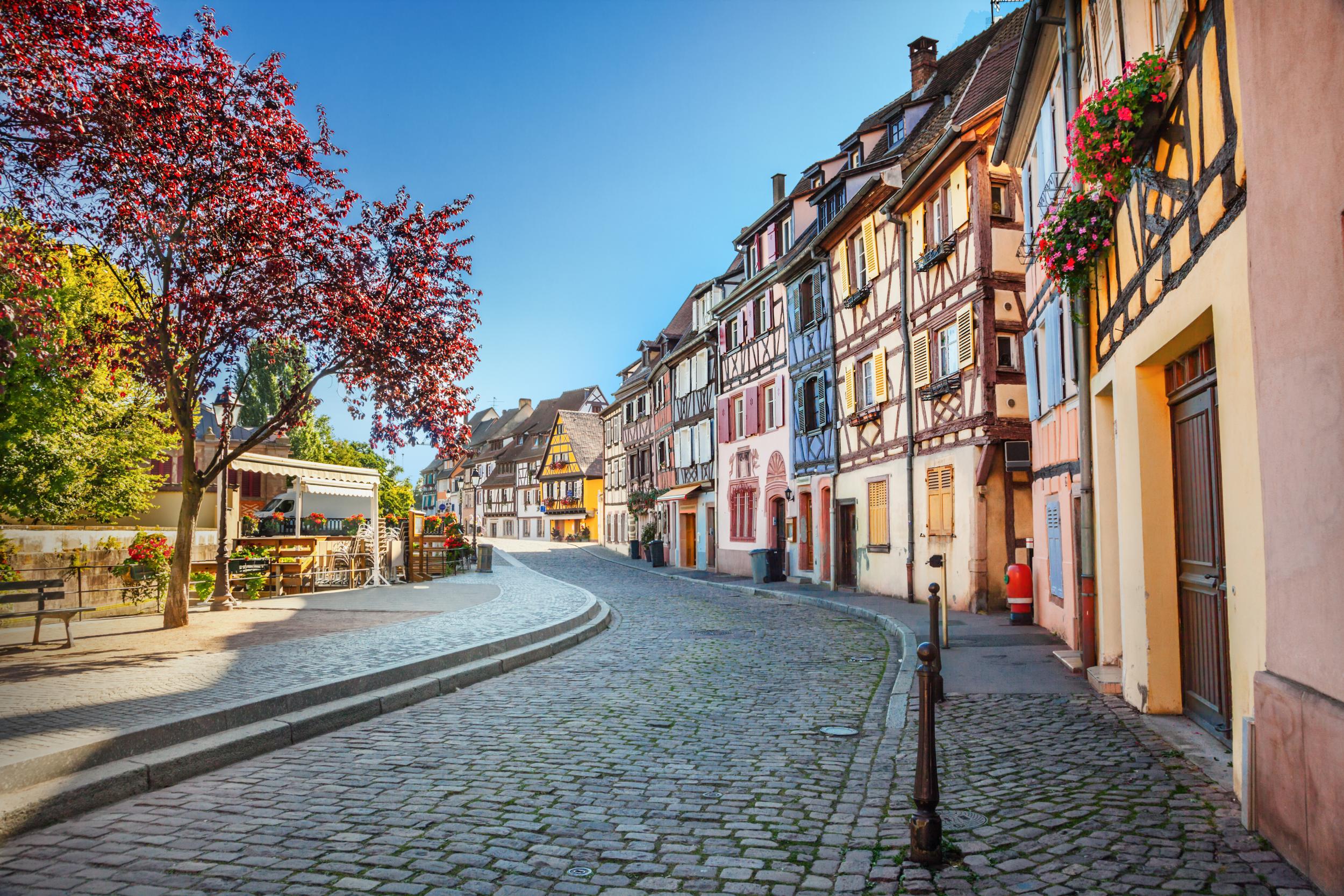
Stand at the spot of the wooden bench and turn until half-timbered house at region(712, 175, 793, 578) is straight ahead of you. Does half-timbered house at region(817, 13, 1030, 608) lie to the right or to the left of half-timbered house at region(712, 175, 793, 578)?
right

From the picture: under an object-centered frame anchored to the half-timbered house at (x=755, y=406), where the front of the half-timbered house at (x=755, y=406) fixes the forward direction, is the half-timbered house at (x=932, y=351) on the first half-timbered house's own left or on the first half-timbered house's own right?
on the first half-timbered house's own left

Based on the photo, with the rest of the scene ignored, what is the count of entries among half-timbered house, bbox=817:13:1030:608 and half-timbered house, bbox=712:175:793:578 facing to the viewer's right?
0

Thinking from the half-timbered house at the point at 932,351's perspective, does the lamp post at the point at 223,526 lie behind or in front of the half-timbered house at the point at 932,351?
in front

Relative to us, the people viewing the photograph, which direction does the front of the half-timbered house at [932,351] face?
facing the viewer and to the left of the viewer

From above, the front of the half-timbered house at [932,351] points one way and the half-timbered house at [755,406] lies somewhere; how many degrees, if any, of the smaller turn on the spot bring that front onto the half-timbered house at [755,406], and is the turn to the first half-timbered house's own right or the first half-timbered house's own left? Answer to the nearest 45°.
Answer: approximately 90° to the first half-timbered house's own right

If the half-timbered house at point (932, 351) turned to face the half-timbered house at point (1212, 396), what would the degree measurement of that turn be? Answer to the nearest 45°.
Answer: approximately 45° to its left

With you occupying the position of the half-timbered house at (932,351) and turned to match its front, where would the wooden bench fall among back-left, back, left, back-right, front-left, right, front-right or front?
front

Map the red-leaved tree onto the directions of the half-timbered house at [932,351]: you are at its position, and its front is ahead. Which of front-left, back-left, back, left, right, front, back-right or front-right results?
front

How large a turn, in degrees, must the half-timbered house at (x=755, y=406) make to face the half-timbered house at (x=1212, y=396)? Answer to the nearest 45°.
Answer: approximately 45° to its left

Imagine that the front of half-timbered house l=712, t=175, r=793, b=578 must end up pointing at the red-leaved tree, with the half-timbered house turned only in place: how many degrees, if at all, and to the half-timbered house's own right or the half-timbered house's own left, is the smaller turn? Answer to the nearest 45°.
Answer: approximately 45° to the half-timbered house's own left

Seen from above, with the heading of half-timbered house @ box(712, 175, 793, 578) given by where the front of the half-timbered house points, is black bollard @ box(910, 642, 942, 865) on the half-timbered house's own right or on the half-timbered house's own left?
on the half-timbered house's own left

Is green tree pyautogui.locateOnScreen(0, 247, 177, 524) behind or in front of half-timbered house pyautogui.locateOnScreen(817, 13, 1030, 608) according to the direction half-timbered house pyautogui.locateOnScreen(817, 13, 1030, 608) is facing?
in front

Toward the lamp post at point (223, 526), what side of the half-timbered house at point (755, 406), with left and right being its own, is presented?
front
